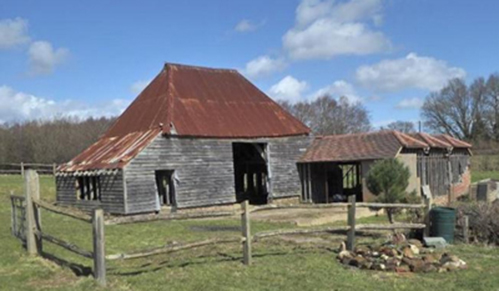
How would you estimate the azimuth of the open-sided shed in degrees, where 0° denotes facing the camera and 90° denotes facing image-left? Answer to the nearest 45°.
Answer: approximately 0°

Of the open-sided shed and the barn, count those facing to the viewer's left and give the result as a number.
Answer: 0

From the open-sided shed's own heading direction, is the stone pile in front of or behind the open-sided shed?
in front

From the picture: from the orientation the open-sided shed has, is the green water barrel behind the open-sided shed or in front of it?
in front

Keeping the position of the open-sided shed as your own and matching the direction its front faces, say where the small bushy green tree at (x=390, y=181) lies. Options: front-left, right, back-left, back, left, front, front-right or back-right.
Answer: front

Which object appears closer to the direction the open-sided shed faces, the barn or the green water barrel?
the green water barrel

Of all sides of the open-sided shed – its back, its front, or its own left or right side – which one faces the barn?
right

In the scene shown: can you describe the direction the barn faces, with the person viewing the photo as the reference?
facing the viewer and to the right of the viewer

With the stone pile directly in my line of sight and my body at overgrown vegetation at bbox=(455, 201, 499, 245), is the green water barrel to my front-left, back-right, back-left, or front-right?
front-right
